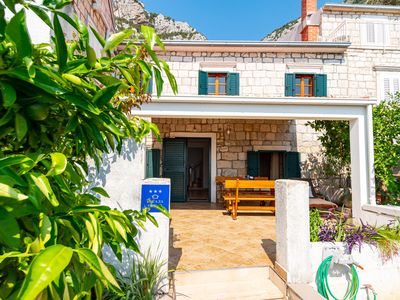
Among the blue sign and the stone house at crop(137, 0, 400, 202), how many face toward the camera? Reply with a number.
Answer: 2

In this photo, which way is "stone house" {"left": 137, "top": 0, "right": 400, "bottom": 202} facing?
toward the camera

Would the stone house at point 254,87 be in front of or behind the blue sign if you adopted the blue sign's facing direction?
behind

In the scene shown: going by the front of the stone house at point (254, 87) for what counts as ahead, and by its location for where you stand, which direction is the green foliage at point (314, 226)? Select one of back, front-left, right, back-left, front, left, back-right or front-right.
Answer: front

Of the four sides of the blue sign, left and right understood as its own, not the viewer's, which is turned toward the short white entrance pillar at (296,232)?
left

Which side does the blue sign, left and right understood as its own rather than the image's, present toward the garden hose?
left

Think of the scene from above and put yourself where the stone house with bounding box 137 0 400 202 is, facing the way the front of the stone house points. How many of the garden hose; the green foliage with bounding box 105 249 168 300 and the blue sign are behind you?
0

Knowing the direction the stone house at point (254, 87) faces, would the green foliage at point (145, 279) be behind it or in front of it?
in front

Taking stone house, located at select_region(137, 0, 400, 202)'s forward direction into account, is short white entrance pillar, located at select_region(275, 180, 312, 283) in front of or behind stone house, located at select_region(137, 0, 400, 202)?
in front

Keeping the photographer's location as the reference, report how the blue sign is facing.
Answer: facing the viewer

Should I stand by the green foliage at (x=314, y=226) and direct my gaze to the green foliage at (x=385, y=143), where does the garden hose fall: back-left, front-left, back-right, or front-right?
back-right
